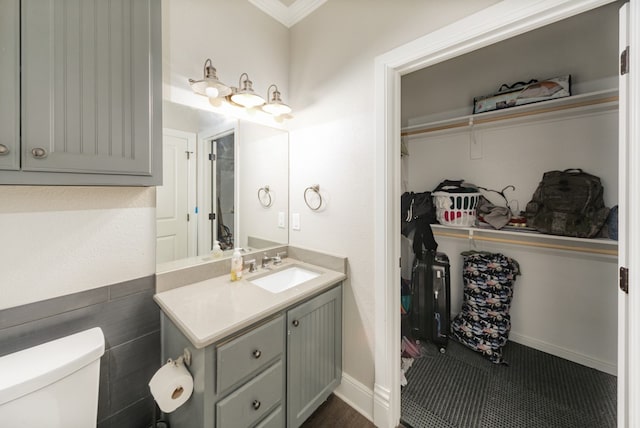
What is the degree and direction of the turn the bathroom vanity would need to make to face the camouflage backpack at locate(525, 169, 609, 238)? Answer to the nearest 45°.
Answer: approximately 45° to its left

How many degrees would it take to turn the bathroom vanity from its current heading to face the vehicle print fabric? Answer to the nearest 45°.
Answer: approximately 45° to its left

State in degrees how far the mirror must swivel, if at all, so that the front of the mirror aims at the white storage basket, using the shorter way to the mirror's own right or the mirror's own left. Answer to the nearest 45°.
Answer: approximately 45° to the mirror's own left

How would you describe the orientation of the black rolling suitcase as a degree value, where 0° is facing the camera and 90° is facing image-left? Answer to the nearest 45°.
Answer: approximately 45°

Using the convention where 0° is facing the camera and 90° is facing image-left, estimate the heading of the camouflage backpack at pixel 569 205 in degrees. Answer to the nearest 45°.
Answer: approximately 0°

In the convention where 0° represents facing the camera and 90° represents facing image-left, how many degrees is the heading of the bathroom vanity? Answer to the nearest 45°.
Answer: approximately 315°
